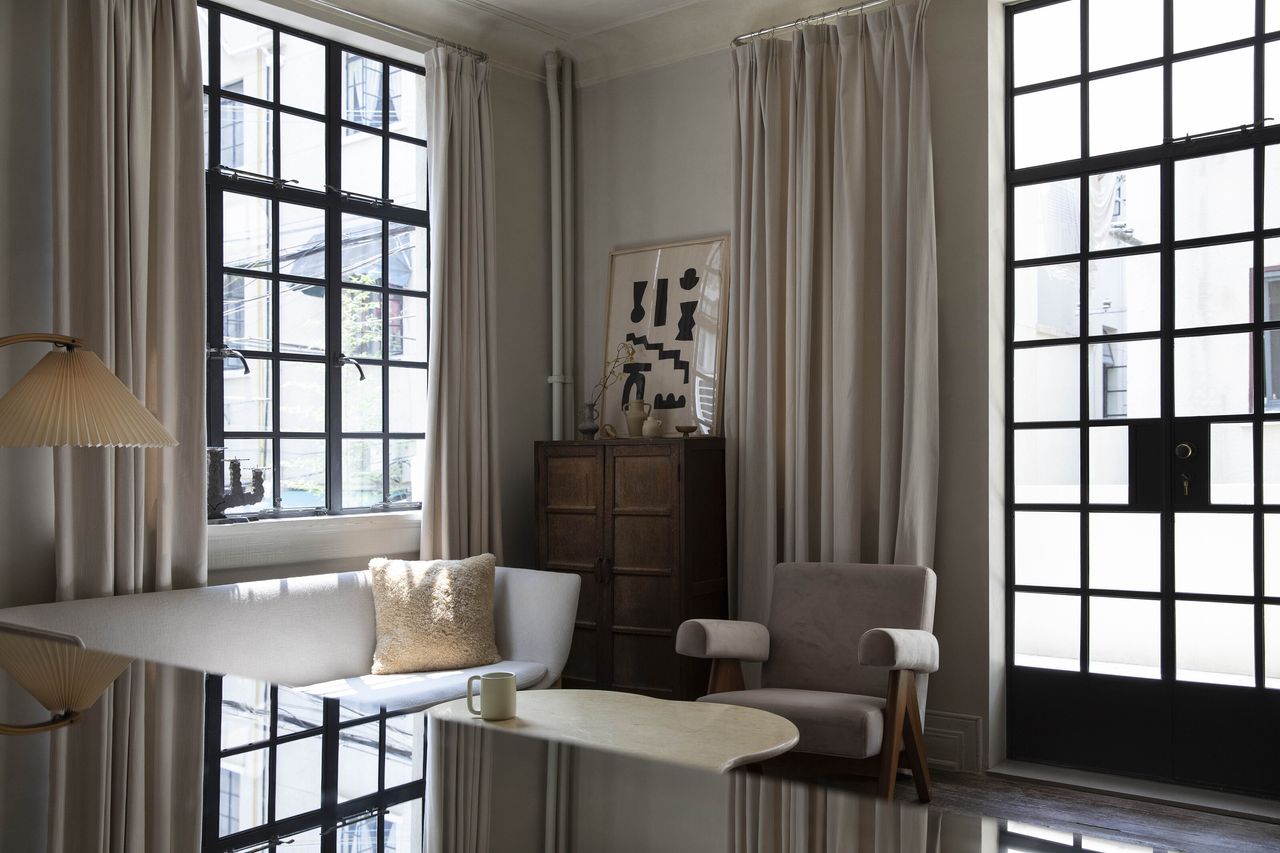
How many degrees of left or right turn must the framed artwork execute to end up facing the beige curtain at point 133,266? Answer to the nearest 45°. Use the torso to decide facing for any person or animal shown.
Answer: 0° — it already faces it

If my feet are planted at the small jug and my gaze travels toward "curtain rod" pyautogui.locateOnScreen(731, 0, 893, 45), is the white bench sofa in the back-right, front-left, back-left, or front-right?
back-right

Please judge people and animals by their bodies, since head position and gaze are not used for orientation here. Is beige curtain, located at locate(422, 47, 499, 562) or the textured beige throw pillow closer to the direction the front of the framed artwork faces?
the textured beige throw pillow

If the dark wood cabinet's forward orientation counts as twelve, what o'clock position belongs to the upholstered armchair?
The upholstered armchair is roughly at 9 o'clock from the dark wood cabinet.

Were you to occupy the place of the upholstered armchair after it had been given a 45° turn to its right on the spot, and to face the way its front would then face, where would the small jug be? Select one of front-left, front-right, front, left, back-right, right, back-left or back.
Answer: front-right

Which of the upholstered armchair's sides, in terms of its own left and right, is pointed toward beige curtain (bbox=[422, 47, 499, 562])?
right

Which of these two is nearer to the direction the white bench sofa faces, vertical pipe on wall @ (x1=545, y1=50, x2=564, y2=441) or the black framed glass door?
the black framed glass door

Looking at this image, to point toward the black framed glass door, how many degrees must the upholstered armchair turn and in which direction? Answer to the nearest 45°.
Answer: approximately 135° to its left
